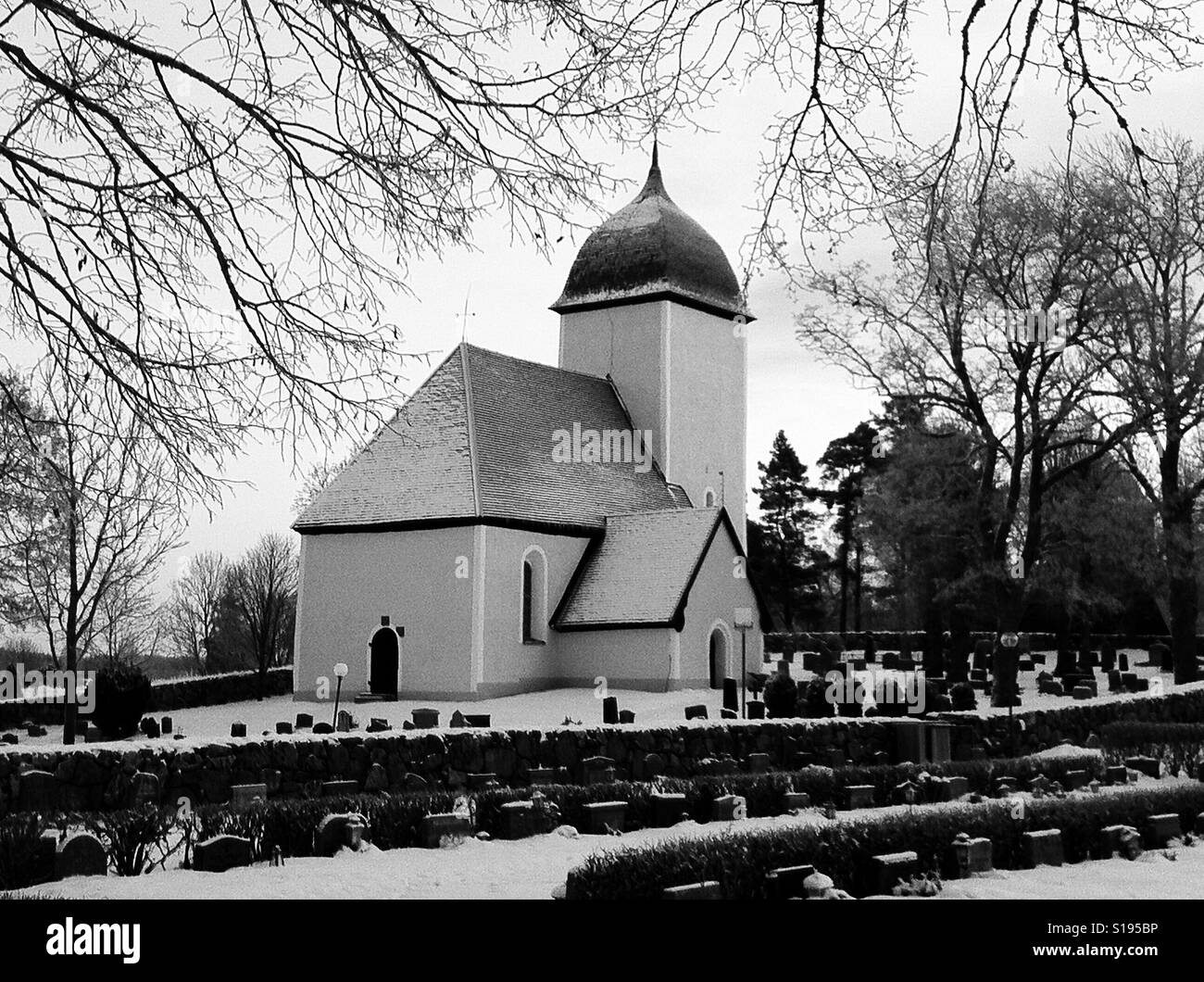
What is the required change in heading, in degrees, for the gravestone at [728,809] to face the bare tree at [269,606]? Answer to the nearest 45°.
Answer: approximately 135° to its right

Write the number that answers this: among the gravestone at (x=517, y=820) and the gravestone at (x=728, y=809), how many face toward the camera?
2

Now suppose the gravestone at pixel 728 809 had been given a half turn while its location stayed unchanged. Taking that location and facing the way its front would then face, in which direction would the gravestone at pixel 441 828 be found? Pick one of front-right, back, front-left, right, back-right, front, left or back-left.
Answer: back-left

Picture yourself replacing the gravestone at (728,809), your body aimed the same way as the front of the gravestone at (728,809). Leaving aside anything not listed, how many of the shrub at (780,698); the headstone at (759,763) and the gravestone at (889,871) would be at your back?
2

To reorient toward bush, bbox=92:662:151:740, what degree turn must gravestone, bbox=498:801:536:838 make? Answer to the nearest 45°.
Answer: approximately 135° to its right

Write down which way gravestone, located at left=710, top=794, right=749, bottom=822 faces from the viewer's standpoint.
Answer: facing the viewer

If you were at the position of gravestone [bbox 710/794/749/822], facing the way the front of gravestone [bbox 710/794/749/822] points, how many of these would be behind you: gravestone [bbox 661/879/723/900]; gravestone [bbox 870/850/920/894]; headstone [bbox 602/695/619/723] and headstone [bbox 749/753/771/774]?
2

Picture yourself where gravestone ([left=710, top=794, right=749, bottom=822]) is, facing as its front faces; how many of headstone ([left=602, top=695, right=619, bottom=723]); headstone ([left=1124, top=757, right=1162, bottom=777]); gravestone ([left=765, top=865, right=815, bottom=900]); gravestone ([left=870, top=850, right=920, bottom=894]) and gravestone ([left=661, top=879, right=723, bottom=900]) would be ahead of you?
3

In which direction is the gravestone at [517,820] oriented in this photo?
toward the camera

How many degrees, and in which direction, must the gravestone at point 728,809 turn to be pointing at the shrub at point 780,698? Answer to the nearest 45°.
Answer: approximately 180°

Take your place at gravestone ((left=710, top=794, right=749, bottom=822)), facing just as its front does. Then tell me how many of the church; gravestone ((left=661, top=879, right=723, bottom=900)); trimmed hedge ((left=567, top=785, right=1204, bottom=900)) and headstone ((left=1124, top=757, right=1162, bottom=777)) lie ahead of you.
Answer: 2

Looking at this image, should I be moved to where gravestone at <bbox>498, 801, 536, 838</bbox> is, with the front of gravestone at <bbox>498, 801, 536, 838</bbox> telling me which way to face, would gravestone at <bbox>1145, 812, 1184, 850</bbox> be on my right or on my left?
on my left

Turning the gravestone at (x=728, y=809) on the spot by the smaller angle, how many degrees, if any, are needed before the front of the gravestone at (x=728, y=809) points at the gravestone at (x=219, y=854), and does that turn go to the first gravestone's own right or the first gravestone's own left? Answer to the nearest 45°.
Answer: approximately 45° to the first gravestone's own right

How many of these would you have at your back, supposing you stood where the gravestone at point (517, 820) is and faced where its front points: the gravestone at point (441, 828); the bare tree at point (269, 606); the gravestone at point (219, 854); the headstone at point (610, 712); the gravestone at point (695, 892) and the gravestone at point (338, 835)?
2

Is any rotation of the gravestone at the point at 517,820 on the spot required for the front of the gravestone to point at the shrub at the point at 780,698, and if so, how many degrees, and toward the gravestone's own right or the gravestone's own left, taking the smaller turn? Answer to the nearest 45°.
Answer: approximately 180°

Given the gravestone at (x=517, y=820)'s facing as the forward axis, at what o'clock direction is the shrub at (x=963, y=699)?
The shrub is roughly at 7 o'clock from the gravestone.

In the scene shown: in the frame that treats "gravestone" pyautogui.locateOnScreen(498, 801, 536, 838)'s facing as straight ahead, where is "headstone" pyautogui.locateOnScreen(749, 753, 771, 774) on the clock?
The headstone is roughly at 7 o'clock from the gravestone.
